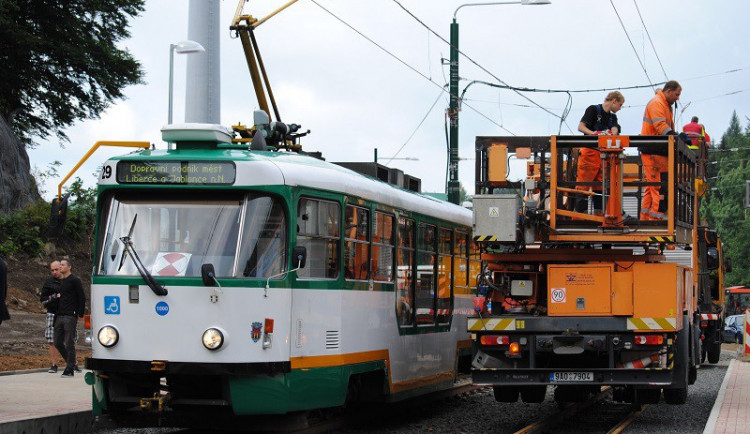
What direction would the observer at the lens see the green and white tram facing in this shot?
facing the viewer and to the left of the viewer

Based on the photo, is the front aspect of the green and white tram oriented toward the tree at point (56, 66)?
no

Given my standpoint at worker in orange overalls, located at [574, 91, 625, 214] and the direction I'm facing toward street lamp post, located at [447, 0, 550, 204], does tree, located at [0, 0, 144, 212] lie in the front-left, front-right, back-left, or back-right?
front-left

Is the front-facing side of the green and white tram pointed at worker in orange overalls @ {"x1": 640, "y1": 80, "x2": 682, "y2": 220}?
no

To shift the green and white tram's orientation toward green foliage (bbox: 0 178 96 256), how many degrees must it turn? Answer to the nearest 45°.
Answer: approximately 135° to its right

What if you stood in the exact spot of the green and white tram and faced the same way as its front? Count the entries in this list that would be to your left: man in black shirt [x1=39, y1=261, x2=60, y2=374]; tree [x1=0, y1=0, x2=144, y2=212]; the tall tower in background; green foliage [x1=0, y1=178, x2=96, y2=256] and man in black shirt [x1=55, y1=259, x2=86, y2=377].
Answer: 0

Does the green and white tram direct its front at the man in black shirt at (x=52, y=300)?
no
